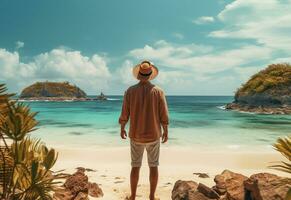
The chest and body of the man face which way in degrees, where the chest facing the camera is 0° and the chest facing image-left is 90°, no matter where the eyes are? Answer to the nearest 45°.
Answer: approximately 180°

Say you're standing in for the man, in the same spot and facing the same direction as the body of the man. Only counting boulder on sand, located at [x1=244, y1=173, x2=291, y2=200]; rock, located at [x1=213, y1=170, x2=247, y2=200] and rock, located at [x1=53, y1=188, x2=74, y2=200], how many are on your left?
1

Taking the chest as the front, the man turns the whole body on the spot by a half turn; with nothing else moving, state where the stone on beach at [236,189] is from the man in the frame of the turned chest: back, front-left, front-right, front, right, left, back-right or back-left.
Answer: left

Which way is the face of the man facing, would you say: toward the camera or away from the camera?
away from the camera

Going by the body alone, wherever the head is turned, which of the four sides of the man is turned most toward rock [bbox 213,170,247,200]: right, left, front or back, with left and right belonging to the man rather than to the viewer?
right
